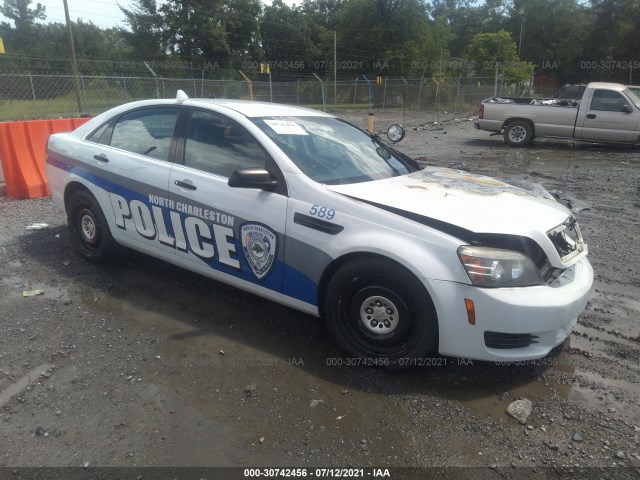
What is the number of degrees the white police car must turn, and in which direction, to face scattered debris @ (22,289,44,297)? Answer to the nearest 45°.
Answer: approximately 135° to its right

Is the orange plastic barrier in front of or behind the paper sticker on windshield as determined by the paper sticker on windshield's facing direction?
behind

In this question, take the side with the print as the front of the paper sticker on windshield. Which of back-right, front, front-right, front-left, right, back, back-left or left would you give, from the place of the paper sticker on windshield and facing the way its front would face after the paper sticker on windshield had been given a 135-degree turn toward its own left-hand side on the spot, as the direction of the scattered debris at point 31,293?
left

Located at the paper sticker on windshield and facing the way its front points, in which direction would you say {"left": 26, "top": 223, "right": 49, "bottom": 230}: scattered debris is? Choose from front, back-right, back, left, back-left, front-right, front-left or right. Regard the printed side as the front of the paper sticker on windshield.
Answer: back

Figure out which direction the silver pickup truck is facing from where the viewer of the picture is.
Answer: facing to the right of the viewer

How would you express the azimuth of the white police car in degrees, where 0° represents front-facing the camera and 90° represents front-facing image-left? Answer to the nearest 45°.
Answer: approximately 315°

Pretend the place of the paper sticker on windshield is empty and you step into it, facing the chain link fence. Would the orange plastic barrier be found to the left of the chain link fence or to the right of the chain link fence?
left

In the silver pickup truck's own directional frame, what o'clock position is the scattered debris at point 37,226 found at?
The scattered debris is roughly at 4 o'clock from the silver pickup truck.

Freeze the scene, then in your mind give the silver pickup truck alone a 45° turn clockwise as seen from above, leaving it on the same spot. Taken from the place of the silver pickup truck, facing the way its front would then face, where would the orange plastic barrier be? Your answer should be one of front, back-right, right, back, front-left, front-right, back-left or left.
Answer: right

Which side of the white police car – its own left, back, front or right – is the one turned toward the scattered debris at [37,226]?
back
